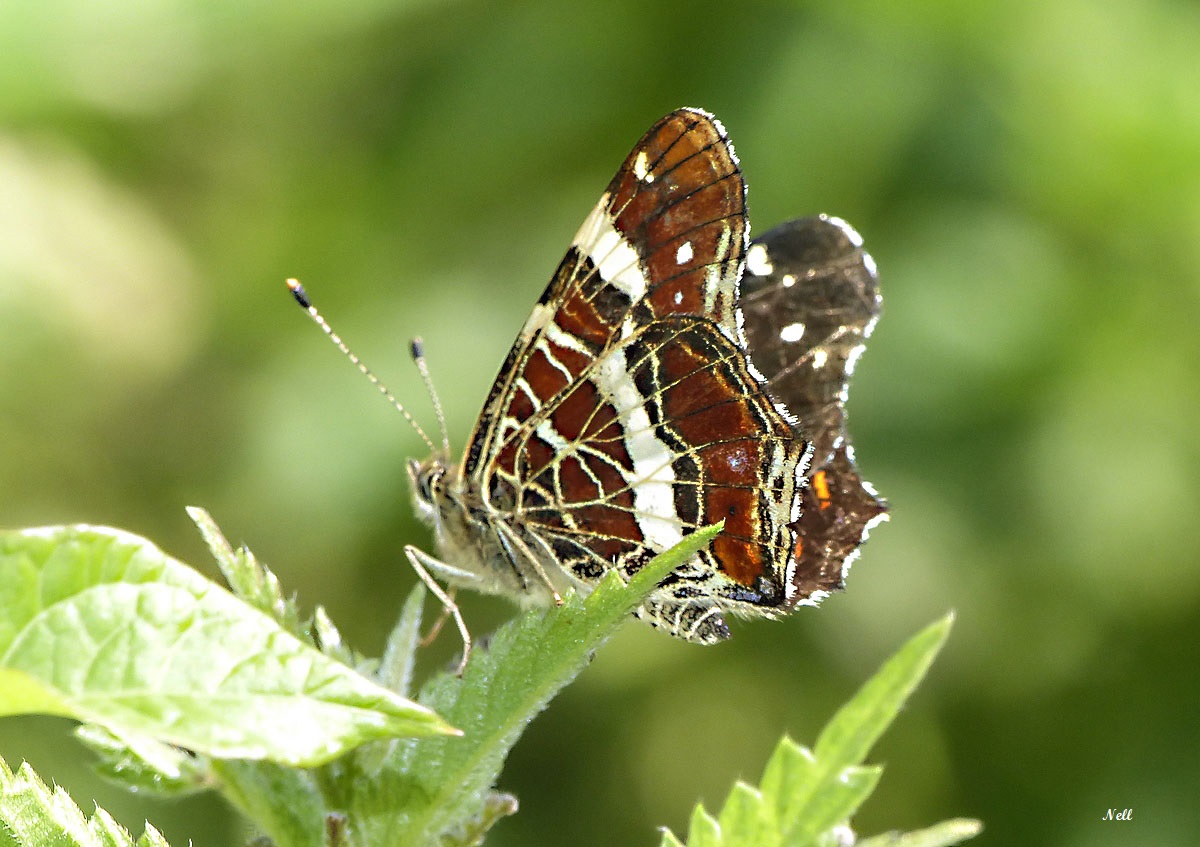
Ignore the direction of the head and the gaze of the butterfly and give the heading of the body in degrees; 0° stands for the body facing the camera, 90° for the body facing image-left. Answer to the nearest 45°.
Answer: approximately 90°

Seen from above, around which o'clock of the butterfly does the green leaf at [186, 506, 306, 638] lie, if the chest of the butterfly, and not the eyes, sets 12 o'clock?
The green leaf is roughly at 12 o'clock from the butterfly.

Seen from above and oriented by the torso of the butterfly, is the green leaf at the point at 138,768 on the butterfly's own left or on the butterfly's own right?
on the butterfly's own left

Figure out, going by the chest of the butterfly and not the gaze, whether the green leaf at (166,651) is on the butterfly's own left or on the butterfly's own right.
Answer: on the butterfly's own left

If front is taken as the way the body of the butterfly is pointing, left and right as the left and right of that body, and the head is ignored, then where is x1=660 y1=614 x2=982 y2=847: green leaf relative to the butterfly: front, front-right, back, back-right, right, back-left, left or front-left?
back

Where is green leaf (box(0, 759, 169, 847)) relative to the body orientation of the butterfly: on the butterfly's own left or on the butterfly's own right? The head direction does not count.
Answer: on the butterfly's own left
